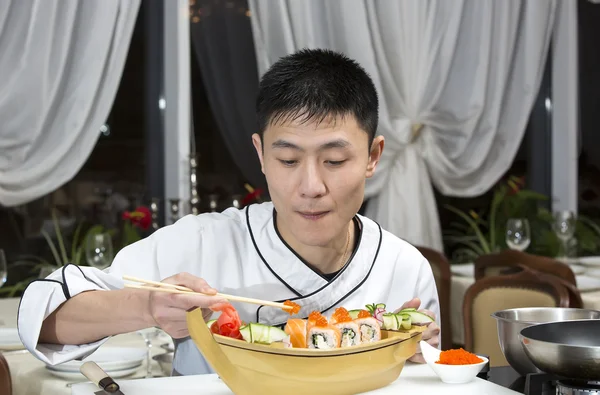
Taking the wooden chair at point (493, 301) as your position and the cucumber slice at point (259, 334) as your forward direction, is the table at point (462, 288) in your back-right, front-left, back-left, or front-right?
back-right

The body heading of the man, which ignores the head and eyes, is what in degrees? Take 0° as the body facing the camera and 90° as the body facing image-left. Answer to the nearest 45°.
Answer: approximately 0°
